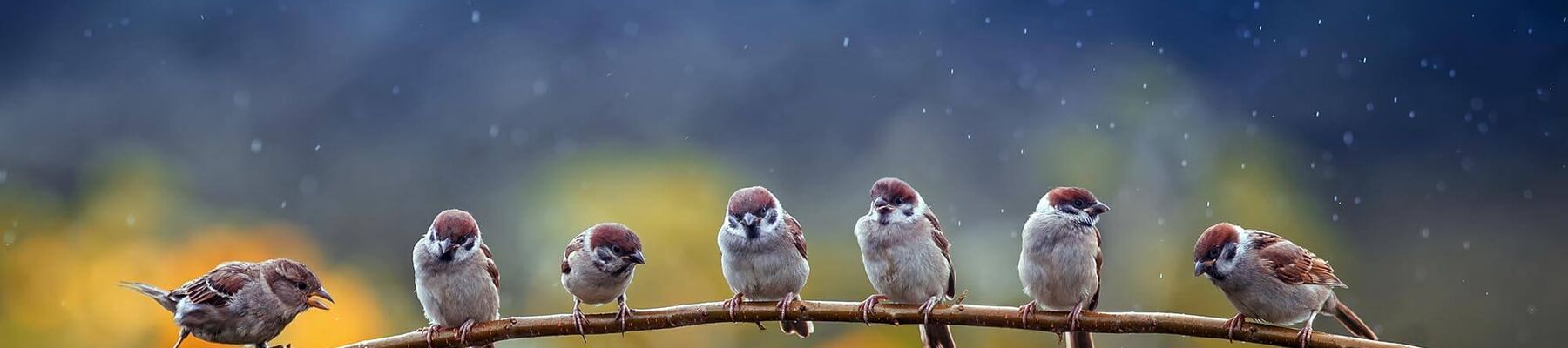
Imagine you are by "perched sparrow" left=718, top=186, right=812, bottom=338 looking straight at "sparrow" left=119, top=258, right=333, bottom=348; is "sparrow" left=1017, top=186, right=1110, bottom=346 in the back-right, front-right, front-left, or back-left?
back-left

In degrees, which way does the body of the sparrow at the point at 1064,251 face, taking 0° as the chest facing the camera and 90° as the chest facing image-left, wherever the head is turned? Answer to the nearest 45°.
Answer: approximately 0°

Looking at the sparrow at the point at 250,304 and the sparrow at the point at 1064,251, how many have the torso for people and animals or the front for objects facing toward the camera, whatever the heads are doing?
1

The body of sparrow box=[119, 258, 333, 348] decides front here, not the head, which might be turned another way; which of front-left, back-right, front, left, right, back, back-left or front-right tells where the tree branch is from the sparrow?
front-right

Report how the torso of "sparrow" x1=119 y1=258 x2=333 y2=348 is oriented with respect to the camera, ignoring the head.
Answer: to the viewer's right
